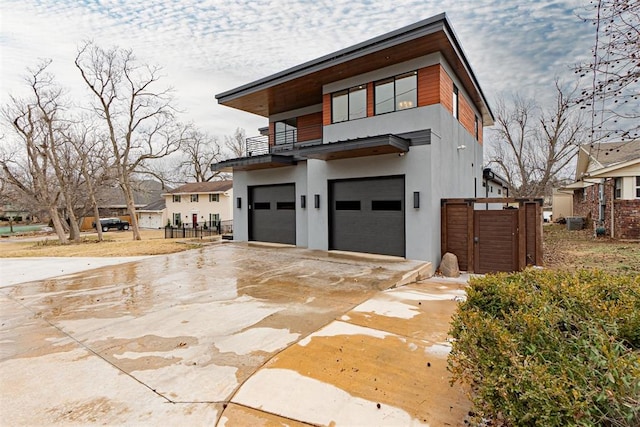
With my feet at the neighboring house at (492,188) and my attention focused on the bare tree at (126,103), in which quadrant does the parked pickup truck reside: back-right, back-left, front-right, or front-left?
front-right

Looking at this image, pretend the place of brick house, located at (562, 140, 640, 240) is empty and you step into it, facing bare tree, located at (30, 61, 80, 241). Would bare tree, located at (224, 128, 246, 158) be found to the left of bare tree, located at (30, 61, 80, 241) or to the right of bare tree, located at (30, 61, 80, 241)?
right

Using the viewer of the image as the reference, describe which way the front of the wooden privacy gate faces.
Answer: facing the viewer

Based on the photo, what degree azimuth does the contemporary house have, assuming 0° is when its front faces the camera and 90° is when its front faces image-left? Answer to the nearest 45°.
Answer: approximately 45°

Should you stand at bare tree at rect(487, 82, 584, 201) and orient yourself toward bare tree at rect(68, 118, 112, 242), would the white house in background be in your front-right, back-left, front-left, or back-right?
front-right

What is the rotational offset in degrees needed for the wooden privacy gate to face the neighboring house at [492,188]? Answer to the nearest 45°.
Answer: approximately 180°

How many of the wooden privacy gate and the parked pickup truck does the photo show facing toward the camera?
1

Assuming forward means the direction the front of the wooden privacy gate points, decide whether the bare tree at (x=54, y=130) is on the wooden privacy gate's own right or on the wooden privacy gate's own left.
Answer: on the wooden privacy gate's own right

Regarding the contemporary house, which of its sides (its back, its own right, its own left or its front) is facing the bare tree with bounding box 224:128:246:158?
right

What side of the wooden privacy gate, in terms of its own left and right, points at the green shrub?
front

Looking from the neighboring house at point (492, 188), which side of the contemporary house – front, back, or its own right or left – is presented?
back

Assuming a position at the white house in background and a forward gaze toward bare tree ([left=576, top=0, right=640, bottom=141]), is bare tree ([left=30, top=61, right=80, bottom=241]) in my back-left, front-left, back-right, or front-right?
front-right

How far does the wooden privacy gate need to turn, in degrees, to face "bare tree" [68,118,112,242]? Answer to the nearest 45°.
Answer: approximately 90° to its right

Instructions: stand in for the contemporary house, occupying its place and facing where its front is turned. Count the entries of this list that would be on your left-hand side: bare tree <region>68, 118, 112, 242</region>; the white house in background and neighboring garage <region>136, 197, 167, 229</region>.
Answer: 0
